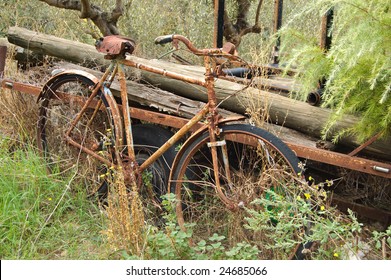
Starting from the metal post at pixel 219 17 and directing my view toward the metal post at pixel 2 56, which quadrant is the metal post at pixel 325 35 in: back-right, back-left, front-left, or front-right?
back-left

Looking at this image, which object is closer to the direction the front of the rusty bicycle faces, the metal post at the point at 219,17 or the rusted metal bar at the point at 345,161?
the rusted metal bar

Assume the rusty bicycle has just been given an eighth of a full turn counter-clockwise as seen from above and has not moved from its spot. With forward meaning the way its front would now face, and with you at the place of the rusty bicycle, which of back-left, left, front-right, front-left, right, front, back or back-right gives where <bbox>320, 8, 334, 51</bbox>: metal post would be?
front

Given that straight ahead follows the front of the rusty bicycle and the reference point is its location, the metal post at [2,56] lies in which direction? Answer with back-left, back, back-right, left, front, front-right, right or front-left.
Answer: back

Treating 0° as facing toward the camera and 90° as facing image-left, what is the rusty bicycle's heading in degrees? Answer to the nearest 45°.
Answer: approximately 315°

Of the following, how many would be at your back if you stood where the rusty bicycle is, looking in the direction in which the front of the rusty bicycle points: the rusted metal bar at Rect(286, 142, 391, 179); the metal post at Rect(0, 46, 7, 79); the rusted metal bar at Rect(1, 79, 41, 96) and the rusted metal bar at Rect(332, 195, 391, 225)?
2

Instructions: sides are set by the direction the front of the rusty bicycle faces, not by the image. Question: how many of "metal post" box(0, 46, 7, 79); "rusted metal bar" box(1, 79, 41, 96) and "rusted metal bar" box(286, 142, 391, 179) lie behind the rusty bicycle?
2

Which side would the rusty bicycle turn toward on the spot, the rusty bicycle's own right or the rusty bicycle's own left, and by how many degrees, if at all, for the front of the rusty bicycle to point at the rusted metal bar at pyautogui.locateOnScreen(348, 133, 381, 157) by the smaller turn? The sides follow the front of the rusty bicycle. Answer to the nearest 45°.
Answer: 0° — it already faces it

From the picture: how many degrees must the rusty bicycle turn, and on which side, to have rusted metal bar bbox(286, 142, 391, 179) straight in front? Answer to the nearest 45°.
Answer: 0° — it already faces it

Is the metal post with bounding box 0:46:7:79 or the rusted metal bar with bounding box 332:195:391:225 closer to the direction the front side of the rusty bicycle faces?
the rusted metal bar

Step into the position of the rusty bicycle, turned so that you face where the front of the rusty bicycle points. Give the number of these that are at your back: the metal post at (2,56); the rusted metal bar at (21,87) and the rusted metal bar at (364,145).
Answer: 2

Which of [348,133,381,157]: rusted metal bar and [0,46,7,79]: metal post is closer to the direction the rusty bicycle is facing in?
the rusted metal bar

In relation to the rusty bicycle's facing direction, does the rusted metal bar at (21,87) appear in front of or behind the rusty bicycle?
behind

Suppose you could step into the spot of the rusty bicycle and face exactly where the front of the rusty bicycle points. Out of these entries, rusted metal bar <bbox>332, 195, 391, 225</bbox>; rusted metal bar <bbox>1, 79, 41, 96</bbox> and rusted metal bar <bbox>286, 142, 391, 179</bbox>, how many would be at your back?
1
